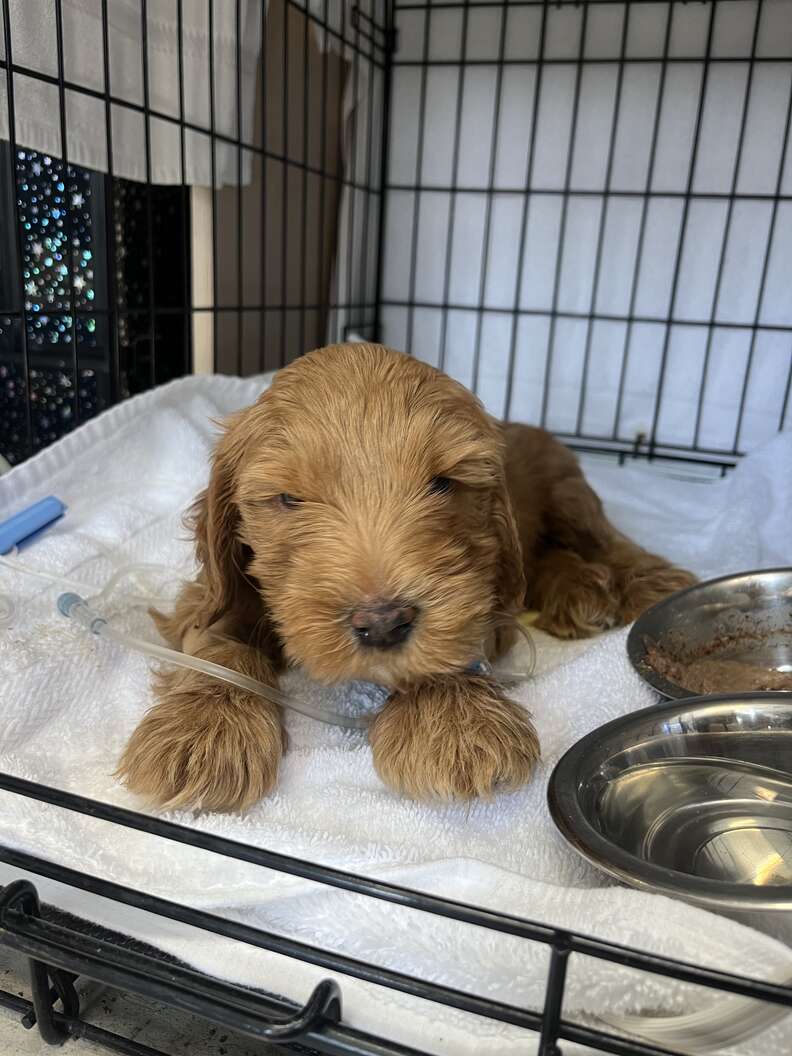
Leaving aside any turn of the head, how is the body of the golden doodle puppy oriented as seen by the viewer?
toward the camera

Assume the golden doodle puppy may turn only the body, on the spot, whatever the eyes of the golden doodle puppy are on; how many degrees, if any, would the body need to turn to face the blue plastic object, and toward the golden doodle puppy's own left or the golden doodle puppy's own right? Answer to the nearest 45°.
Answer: approximately 135° to the golden doodle puppy's own right

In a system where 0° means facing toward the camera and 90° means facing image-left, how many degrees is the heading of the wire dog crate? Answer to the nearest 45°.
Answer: approximately 0°
